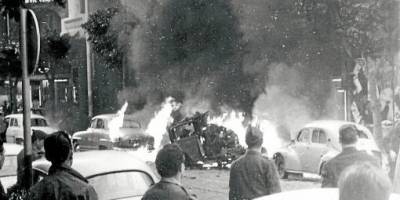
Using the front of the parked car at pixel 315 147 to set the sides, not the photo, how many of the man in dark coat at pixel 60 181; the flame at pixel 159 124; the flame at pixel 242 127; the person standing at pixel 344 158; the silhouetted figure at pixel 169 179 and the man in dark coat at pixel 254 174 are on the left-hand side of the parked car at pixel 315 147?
4

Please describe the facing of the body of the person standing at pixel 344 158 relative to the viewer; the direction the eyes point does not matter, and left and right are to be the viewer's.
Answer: facing away from the viewer

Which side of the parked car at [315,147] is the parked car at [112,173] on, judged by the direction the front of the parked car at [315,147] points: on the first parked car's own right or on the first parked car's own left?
on the first parked car's own left

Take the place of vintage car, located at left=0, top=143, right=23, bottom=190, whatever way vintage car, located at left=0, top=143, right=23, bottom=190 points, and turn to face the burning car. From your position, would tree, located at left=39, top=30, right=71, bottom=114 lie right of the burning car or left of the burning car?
left

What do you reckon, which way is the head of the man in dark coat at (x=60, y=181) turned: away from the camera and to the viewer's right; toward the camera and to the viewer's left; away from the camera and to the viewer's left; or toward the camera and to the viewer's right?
away from the camera and to the viewer's right

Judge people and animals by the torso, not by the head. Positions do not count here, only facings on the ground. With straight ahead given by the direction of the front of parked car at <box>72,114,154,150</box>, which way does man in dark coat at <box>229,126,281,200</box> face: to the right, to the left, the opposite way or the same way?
to the right

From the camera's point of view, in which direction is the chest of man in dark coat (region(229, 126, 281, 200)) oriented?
away from the camera

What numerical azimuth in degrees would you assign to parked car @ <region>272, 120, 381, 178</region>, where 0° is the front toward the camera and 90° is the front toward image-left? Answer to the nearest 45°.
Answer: approximately 90°

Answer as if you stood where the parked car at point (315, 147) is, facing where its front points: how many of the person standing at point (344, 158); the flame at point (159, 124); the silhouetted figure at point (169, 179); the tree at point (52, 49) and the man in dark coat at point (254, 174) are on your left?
3

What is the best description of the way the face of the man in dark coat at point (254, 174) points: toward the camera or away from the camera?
away from the camera

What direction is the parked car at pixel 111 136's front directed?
to the viewer's left
